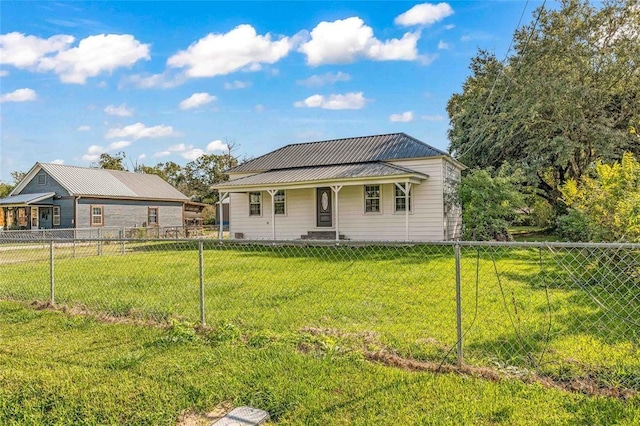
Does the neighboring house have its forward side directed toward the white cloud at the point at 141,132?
no

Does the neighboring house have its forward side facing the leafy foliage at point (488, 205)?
no

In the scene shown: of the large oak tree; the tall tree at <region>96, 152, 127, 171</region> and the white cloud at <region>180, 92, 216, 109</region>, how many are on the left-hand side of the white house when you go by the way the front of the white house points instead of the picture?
1

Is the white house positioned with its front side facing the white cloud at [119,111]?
no

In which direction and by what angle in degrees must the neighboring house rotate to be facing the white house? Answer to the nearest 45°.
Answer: approximately 90° to its left

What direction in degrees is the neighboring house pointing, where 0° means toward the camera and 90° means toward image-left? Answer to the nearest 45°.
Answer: approximately 45°

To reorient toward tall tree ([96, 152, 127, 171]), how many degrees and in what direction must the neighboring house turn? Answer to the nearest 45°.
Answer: approximately 135° to its right

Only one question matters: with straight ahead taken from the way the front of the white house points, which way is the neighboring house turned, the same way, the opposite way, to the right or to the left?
the same way

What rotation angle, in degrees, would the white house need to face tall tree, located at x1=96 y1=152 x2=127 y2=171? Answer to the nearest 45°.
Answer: approximately 135° to its right

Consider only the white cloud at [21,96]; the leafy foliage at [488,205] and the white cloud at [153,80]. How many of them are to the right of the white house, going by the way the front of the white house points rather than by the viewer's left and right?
2

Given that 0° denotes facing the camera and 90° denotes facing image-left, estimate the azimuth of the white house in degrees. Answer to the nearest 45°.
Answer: approximately 0°
